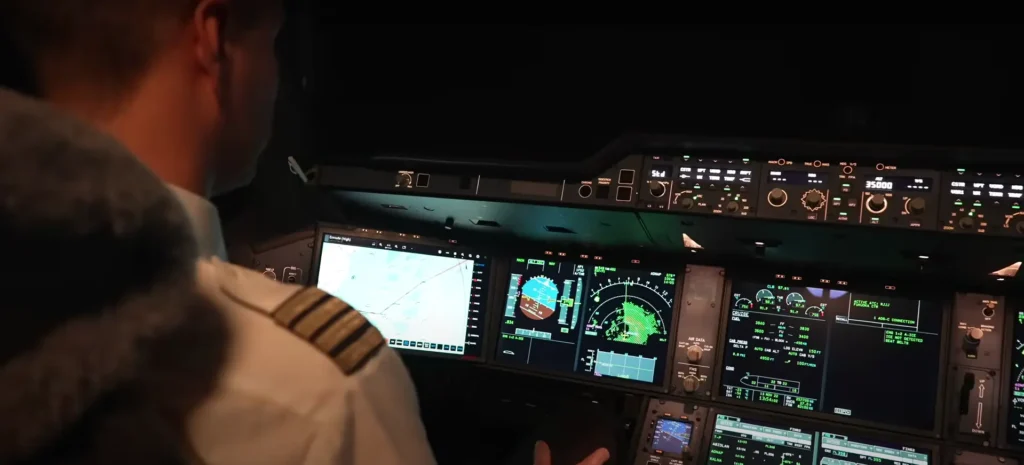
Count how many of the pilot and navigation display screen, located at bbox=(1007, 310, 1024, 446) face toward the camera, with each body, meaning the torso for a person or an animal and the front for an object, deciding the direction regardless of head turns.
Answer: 1

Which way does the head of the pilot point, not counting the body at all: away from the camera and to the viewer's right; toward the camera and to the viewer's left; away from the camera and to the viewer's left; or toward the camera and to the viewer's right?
away from the camera and to the viewer's right

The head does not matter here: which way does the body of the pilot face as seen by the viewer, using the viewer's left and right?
facing away from the viewer and to the right of the viewer

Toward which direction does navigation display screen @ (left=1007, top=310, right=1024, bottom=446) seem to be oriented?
toward the camera

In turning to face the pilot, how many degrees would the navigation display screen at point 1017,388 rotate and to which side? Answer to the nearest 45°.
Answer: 0° — it already faces them

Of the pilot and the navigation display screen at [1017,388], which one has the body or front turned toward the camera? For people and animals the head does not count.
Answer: the navigation display screen

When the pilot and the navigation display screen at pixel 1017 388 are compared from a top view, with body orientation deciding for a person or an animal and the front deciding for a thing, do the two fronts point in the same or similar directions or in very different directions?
very different directions

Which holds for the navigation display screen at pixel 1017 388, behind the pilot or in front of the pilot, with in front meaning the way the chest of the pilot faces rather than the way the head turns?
in front
